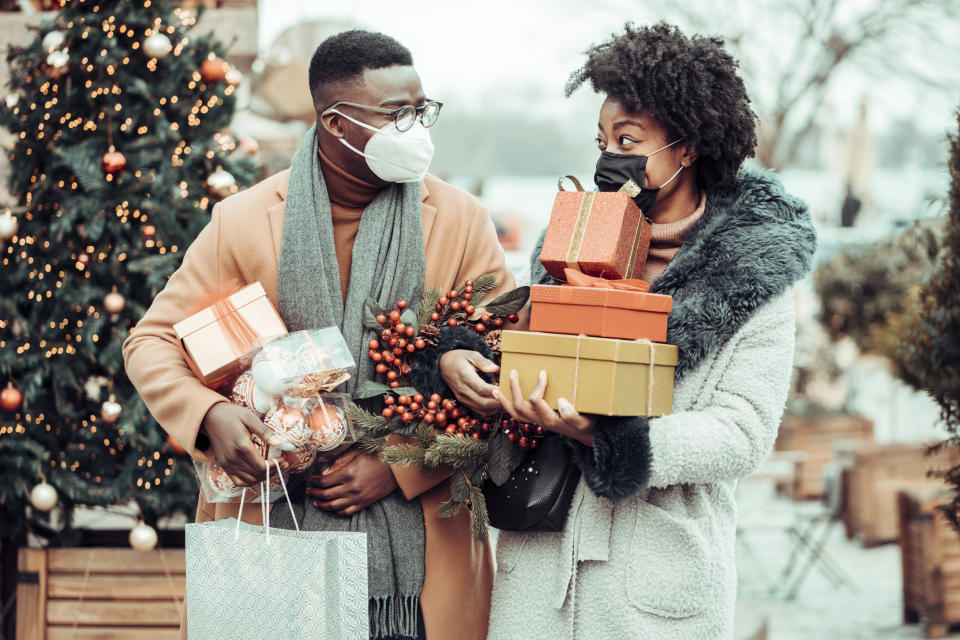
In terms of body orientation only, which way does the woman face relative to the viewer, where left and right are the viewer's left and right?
facing the viewer and to the left of the viewer

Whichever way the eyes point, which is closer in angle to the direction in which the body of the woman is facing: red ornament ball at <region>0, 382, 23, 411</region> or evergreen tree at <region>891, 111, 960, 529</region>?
the red ornament ball

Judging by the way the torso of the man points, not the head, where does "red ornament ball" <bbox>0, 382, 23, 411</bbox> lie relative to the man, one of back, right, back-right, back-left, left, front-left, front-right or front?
back-right

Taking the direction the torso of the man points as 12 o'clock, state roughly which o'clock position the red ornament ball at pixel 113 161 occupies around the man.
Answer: The red ornament ball is roughly at 5 o'clock from the man.

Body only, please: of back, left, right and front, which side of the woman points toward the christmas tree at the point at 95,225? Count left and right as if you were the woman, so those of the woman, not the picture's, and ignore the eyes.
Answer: right

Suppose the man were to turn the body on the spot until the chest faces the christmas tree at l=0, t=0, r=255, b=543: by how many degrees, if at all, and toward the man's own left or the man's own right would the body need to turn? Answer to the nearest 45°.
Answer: approximately 135° to the man's own right

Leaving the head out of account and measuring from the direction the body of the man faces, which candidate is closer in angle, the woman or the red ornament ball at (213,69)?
the woman

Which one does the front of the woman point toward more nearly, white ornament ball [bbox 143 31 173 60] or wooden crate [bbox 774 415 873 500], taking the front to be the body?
the white ornament ball

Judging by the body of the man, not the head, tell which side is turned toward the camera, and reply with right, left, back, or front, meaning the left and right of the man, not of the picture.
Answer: front

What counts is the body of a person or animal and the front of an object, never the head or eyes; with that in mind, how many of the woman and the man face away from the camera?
0

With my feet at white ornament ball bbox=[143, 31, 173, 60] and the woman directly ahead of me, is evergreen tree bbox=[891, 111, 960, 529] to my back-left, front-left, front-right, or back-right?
front-left
